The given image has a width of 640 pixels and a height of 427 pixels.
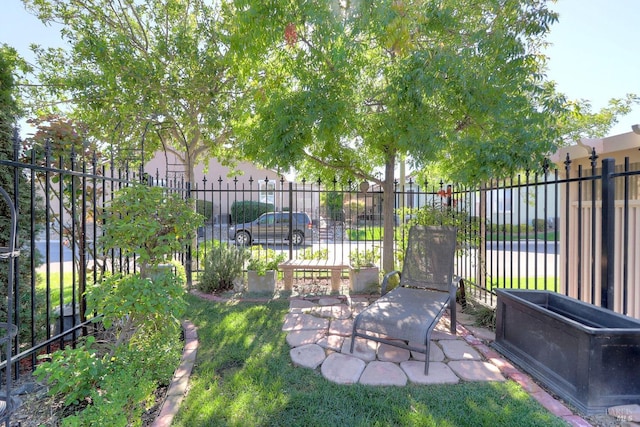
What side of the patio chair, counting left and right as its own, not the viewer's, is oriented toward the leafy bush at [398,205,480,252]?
back

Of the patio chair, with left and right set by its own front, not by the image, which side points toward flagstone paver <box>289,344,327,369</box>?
front

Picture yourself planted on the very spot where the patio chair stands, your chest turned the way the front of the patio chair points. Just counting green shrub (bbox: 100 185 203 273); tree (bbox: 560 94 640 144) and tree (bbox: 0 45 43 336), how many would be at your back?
1

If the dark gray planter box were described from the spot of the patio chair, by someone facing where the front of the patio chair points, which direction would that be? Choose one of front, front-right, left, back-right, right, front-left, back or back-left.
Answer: left

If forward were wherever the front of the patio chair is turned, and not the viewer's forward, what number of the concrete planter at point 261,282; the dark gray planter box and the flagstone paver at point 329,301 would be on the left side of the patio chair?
1

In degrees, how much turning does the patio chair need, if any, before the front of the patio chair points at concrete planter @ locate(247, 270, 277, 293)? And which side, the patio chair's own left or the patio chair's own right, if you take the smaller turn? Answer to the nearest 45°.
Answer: approximately 90° to the patio chair's own right

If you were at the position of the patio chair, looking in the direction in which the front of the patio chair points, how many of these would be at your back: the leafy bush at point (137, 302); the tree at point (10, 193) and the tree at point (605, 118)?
1

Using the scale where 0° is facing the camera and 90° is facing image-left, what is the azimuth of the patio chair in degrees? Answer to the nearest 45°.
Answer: approximately 45°

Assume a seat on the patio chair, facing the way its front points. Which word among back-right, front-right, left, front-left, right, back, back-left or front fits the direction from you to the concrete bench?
right

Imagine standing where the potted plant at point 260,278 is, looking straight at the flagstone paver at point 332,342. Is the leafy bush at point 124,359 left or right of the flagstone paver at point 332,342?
right

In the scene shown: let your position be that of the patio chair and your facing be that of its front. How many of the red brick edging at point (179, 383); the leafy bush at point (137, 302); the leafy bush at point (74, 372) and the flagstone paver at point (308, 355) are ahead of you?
4

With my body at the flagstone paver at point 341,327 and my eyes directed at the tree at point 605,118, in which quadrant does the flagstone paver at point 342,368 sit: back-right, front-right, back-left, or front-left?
back-right

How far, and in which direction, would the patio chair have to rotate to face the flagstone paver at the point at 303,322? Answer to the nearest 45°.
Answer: approximately 45° to its right
